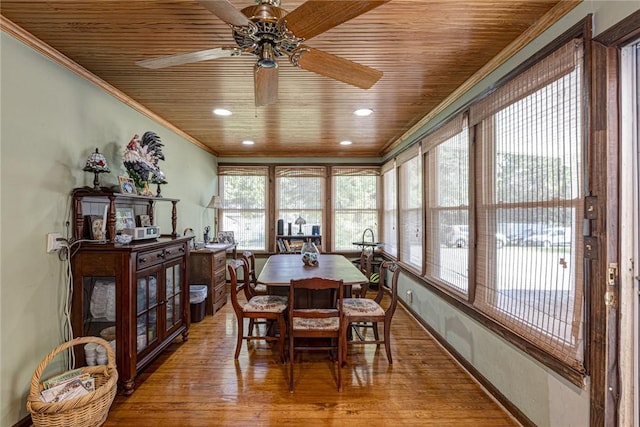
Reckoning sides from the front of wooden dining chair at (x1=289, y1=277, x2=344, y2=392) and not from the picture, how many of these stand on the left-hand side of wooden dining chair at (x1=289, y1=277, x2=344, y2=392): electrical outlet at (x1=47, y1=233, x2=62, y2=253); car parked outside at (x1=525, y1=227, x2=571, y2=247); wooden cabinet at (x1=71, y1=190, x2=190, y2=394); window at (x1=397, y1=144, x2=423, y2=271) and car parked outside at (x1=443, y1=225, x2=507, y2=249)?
2

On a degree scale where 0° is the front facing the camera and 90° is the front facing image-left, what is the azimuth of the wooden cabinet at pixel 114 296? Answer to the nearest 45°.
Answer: approximately 315°

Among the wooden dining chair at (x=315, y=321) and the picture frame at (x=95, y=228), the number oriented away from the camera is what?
1

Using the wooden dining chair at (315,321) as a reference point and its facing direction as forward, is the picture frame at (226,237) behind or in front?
in front

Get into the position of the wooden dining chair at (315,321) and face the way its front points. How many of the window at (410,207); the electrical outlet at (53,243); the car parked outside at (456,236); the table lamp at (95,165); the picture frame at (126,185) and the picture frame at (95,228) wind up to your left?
4

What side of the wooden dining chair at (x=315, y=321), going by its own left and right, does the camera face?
back

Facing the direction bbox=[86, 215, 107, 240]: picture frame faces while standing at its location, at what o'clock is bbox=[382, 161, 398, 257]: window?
The window is roughly at 10 o'clock from the picture frame.

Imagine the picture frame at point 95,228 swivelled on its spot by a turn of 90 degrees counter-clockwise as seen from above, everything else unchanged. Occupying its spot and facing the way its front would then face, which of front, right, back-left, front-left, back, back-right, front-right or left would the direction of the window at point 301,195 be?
front

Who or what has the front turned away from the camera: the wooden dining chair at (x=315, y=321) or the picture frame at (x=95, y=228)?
the wooden dining chair

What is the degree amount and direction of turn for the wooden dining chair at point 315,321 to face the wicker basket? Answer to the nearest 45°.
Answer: approximately 135° to its left

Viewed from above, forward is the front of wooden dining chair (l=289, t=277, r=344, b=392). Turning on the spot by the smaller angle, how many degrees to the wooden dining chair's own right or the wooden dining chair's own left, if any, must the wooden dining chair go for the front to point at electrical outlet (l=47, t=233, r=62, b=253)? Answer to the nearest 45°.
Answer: approximately 90° to the wooden dining chair's own left

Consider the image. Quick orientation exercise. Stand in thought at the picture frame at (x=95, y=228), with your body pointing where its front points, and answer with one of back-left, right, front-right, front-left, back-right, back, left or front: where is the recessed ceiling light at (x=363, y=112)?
front-left

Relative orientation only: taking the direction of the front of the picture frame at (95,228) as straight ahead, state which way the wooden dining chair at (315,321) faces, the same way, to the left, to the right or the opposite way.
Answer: to the left

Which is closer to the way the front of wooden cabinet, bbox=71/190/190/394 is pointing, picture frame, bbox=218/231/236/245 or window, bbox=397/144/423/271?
the window

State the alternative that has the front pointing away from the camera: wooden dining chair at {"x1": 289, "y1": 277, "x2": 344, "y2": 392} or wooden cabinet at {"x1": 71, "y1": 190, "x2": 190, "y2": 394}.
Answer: the wooden dining chair

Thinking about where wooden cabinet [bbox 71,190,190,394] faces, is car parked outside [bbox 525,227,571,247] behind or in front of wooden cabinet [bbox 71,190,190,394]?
in front

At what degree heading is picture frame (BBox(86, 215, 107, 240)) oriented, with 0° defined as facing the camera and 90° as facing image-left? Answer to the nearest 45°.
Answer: approximately 315°
